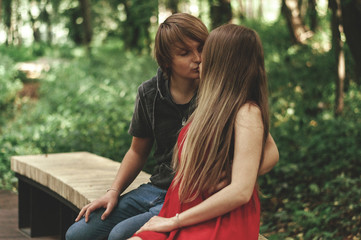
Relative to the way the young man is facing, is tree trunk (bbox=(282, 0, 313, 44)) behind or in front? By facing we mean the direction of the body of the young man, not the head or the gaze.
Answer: behind

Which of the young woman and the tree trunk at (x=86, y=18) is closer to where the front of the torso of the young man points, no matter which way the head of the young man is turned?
the young woman

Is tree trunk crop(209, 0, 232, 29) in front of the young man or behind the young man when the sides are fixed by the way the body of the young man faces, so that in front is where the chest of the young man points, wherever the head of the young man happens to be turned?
behind

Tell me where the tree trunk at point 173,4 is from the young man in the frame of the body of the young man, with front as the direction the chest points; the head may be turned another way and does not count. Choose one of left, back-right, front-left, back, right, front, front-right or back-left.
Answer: back

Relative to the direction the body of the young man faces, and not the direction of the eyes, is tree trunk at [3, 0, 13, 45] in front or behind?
behind

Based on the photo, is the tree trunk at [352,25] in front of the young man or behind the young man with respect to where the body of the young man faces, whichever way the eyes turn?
behind

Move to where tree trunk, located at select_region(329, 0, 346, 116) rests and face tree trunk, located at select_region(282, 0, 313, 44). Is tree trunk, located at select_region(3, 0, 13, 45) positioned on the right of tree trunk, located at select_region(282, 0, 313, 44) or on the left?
left

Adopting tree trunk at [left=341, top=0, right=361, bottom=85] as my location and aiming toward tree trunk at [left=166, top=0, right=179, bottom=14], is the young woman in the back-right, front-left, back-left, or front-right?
back-left

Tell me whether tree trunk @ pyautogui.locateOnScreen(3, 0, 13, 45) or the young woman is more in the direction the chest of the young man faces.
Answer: the young woman

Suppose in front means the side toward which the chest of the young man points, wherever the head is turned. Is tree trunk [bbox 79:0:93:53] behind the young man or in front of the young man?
behind

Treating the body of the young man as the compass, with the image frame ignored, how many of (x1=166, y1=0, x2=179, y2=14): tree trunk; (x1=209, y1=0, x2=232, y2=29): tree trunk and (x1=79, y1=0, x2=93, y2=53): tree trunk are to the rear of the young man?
3

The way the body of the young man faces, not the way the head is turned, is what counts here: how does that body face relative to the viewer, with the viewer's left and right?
facing the viewer
